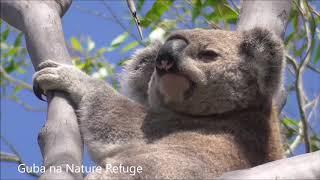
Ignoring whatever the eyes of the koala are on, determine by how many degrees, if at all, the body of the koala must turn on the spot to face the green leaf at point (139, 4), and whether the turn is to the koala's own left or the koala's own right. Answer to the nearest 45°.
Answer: approximately 90° to the koala's own right

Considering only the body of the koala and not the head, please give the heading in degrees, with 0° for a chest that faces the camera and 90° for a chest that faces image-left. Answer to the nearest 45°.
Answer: approximately 45°

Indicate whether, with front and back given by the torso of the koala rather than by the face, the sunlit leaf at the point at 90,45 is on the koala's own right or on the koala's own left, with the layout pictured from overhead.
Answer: on the koala's own right

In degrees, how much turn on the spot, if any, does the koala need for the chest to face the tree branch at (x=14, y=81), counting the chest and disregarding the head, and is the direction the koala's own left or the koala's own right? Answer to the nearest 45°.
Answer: approximately 90° to the koala's own right

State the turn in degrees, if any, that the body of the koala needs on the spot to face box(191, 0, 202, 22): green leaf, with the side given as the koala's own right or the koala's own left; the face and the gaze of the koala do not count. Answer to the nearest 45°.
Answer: approximately 135° to the koala's own right
